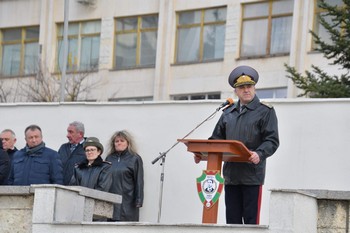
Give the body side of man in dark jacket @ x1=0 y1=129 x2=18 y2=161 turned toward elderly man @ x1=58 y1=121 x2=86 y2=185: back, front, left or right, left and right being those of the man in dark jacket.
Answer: left

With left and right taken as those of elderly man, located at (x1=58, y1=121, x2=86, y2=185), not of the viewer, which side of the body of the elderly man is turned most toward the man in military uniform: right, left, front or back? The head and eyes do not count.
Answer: left

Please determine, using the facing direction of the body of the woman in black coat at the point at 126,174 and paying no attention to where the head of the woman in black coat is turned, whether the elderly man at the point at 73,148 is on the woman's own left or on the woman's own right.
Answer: on the woman's own right

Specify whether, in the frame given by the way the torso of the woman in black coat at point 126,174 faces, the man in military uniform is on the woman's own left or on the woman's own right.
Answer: on the woman's own left

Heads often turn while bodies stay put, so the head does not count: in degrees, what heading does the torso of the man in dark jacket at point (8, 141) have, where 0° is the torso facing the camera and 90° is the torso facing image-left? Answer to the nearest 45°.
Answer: approximately 45°
